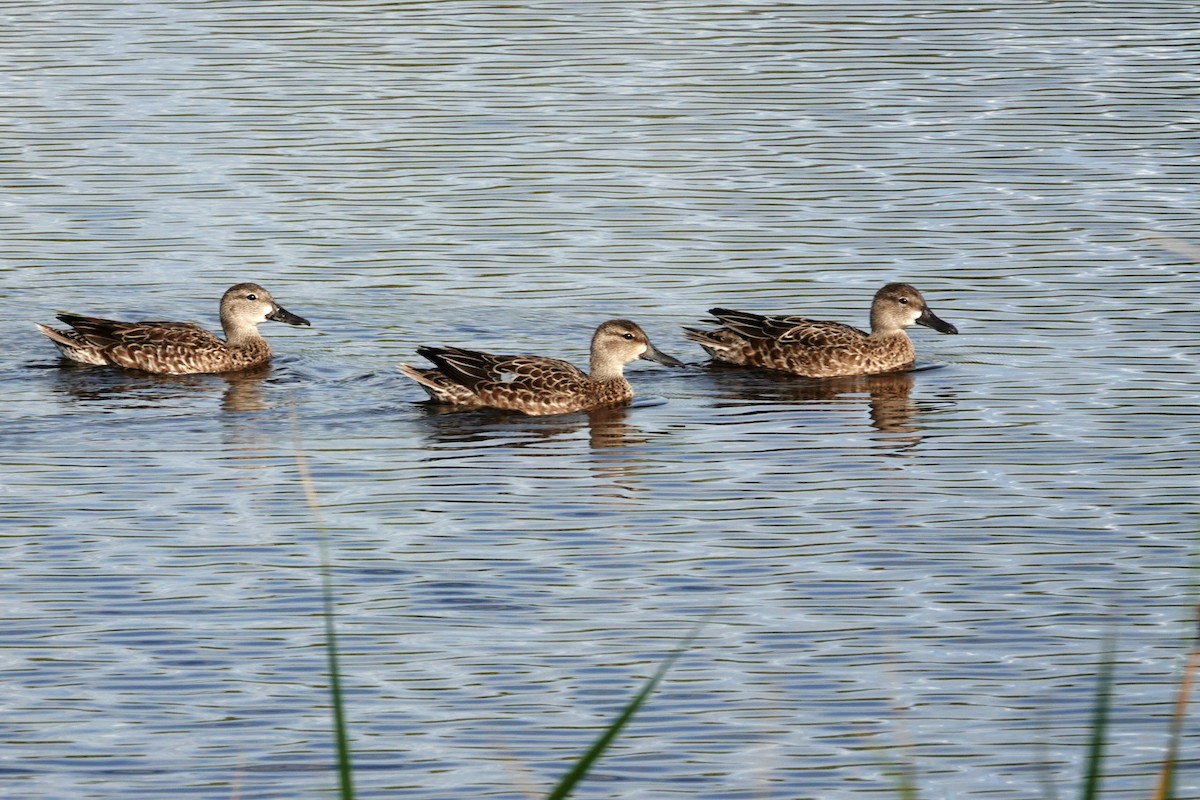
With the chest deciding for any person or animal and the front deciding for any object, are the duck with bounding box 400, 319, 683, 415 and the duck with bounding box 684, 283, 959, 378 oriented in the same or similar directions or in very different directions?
same or similar directions

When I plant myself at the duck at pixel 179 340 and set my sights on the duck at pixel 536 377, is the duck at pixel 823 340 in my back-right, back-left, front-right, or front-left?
front-left

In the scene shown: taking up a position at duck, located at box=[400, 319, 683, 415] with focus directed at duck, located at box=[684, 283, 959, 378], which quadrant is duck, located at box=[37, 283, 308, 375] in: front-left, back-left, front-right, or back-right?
back-left

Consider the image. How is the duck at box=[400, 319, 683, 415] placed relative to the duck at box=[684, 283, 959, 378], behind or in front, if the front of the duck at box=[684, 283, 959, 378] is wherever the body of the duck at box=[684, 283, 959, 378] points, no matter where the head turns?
behind

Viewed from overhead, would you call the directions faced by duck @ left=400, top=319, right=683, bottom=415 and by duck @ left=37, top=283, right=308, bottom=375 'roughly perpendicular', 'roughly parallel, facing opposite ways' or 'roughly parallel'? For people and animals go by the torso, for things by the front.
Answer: roughly parallel

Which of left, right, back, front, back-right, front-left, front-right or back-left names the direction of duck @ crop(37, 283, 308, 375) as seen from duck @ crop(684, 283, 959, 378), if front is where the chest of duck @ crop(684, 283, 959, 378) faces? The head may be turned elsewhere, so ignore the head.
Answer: back

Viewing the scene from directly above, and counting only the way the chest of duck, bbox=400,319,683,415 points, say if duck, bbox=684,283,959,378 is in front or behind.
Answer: in front

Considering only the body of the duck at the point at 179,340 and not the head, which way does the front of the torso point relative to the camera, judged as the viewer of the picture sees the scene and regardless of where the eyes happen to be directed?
to the viewer's right

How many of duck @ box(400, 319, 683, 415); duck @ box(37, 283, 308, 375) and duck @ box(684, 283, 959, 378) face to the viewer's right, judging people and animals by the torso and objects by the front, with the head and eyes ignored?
3

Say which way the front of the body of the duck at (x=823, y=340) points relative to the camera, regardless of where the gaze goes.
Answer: to the viewer's right

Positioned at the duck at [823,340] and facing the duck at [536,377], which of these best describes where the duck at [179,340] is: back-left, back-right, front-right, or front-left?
front-right

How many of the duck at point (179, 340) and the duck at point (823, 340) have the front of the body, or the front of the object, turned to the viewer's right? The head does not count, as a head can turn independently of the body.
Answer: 2

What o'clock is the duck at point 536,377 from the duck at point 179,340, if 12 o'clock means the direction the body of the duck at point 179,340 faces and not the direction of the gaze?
the duck at point 536,377 is roughly at 1 o'clock from the duck at point 179,340.

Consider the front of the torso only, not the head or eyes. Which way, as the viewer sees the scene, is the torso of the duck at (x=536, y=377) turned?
to the viewer's right

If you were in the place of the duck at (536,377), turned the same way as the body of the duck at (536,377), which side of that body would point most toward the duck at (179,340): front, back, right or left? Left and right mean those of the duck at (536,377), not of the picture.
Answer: back
